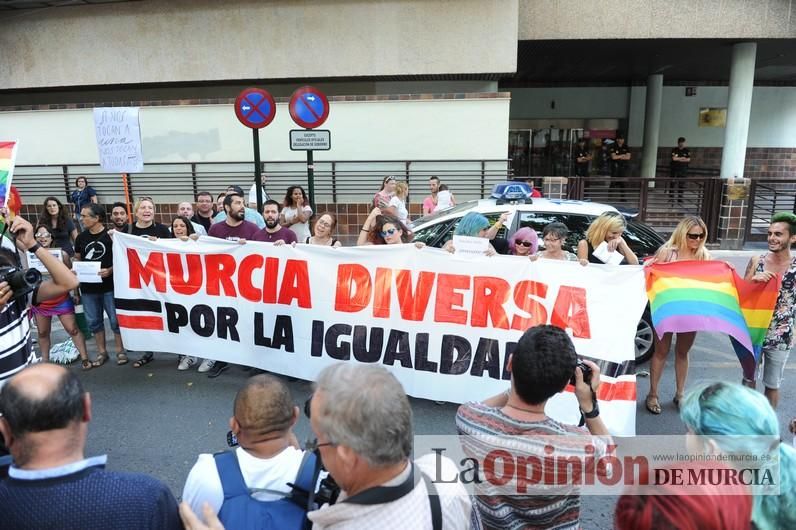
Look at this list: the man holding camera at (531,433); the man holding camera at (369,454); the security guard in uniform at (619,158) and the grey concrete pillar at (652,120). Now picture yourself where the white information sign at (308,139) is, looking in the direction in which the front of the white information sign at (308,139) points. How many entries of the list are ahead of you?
2

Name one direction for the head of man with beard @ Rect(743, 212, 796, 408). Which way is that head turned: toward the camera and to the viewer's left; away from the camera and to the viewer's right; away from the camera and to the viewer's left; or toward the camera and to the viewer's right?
toward the camera and to the viewer's left

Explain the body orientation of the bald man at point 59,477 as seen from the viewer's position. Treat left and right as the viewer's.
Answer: facing away from the viewer

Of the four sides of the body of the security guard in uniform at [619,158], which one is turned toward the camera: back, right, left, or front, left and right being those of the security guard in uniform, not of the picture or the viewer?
front

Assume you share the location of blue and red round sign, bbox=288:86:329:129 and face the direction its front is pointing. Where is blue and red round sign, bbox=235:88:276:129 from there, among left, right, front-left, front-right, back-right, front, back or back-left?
right

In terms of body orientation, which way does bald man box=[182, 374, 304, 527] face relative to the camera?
away from the camera

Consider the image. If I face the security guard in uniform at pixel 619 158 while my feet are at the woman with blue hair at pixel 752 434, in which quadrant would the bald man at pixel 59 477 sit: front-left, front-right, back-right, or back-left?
back-left

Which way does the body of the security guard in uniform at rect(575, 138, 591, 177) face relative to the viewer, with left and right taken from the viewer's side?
facing the viewer

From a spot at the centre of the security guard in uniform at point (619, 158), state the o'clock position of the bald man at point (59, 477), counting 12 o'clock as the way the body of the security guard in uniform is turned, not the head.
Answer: The bald man is roughly at 12 o'clock from the security guard in uniform.

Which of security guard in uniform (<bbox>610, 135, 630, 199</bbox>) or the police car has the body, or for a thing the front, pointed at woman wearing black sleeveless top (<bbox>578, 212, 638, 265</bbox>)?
the security guard in uniform

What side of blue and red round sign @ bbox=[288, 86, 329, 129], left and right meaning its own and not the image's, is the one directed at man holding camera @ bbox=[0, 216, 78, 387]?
front

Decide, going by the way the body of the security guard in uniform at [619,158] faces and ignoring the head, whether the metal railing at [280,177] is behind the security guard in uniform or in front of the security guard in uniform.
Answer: in front

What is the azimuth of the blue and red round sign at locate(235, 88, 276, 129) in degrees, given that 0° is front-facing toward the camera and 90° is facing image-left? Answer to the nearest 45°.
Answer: approximately 0°

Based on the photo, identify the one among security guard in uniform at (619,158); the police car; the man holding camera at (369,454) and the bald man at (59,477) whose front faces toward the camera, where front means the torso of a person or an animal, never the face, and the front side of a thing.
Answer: the security guard in uniform

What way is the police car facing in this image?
to the viewer's left

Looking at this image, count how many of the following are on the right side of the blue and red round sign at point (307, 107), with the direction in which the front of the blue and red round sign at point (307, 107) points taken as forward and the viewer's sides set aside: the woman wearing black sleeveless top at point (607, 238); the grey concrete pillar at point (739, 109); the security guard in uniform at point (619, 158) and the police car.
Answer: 0

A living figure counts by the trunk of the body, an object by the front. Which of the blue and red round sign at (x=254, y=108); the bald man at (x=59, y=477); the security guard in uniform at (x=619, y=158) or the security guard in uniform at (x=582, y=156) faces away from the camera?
the bald man

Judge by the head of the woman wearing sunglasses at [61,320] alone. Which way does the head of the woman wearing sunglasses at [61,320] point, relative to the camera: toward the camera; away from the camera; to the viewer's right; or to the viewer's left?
toward the camera
